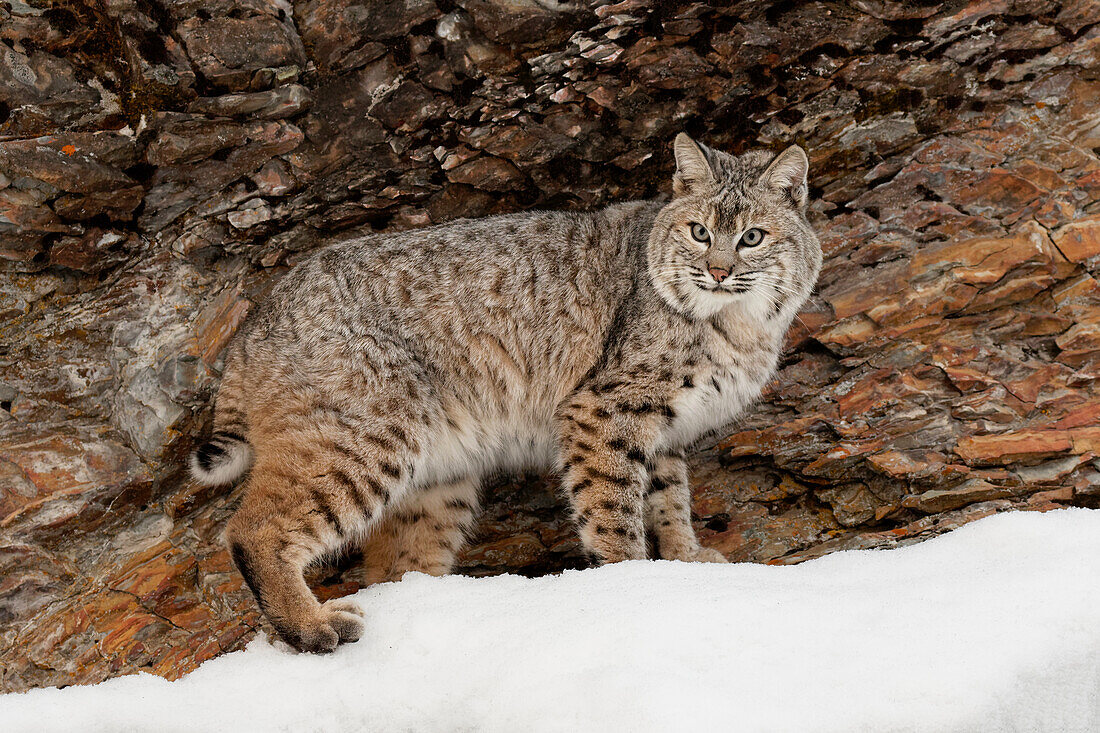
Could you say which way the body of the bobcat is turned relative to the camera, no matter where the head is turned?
to the viewer's right
